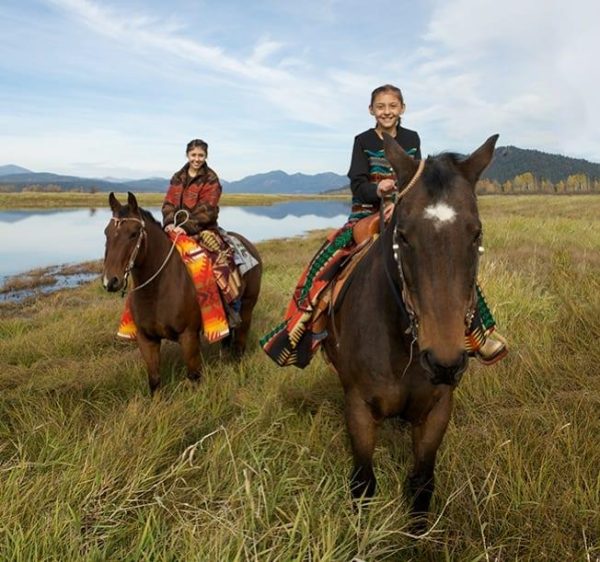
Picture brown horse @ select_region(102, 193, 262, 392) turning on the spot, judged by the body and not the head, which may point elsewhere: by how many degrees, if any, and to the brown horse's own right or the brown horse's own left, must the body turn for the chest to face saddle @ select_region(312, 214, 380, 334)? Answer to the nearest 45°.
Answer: approximately 90° to the brown horse's own left

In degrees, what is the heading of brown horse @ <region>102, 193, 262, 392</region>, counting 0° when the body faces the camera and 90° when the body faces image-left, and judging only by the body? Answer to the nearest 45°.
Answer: approximately 45°

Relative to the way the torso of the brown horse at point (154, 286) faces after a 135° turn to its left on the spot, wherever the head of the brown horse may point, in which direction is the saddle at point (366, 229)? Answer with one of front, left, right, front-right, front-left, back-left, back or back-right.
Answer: front-right

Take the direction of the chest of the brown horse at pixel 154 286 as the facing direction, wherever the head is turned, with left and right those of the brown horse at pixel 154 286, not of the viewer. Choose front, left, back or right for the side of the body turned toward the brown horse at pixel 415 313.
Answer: left
